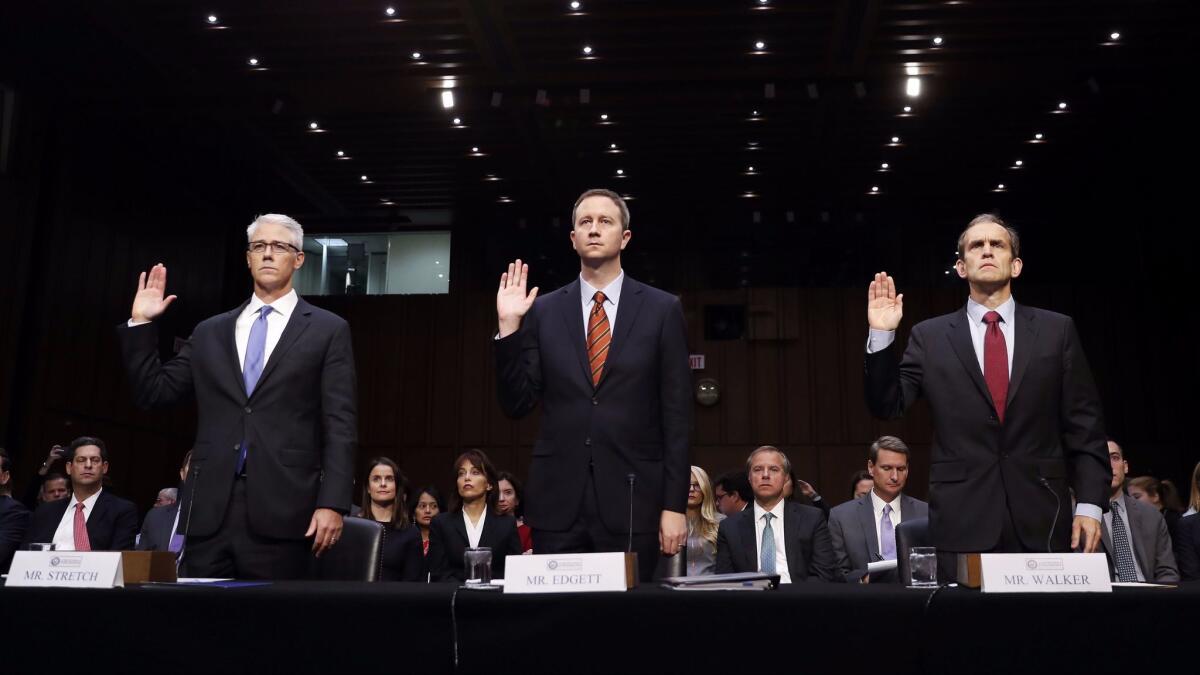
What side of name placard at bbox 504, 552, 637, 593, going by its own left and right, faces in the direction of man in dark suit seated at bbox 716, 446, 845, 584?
back

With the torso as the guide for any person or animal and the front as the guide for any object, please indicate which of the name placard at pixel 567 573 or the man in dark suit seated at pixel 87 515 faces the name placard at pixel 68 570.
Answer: the man in dark suit seated

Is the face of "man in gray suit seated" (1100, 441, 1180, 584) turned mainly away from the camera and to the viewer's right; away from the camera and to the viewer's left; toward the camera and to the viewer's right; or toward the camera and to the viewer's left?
toward the camera and to the viewer's left

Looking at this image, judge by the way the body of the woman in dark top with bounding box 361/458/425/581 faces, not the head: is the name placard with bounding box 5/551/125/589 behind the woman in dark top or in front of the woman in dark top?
in front

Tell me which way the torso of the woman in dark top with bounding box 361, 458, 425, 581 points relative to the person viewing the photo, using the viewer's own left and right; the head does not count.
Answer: facing the viewer

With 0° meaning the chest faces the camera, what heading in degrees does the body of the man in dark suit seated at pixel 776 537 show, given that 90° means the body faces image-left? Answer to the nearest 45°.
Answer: approximately 0°

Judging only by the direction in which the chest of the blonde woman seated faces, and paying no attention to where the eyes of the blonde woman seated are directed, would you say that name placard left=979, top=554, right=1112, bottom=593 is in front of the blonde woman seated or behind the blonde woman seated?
in front

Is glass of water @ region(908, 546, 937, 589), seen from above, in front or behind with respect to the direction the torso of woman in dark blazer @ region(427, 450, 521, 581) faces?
in front

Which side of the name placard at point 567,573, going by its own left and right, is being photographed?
front
